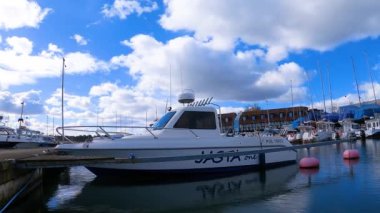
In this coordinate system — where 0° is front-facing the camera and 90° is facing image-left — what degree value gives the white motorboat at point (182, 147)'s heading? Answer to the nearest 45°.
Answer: approximately 90°

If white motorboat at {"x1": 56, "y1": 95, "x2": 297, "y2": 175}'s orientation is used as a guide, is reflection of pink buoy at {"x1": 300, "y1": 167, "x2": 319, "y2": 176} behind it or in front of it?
behind

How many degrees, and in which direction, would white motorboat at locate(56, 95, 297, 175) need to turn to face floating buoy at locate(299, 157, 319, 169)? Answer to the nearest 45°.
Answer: approximately 135° to its right
